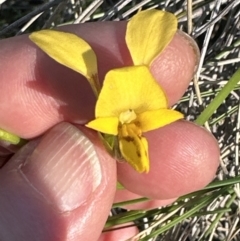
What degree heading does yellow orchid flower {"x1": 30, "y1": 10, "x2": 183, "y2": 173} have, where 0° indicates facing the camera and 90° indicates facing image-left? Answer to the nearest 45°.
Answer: approximately 0°
